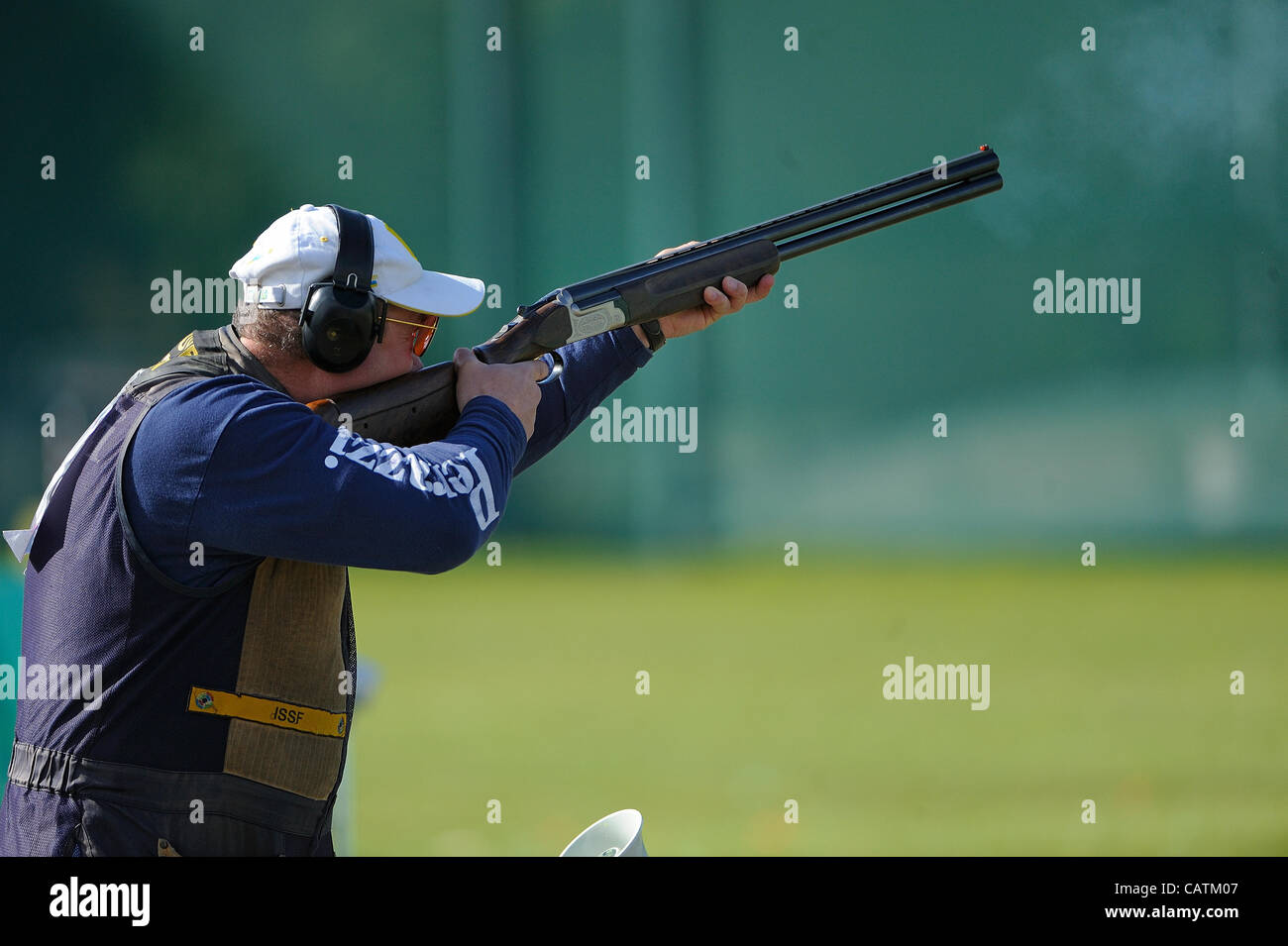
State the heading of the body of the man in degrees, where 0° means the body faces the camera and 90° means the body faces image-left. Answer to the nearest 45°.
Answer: approximately 270°

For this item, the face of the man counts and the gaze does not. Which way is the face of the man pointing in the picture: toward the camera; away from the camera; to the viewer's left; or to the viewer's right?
to the viewer's right
